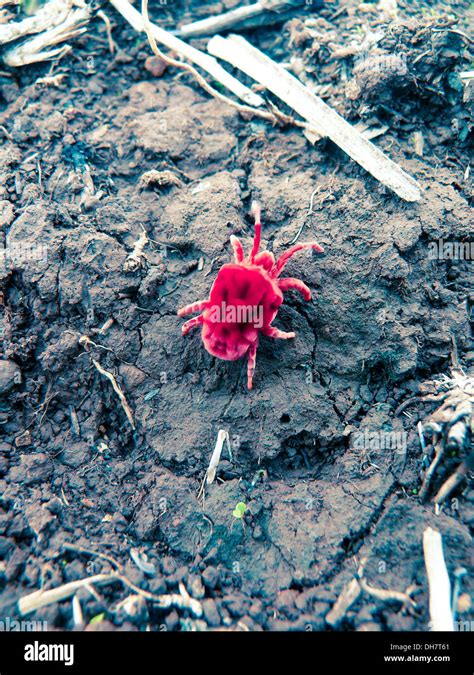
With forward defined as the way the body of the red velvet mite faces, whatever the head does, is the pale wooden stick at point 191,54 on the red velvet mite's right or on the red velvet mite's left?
on the red velvet mite's left

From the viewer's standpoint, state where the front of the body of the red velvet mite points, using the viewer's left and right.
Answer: facing away from the viewer and to the right of the viewer

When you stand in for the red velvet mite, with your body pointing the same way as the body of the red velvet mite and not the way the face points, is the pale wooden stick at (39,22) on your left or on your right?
on your left

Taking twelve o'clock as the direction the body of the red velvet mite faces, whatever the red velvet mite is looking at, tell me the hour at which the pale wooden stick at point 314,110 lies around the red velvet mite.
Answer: The pale wooden stick is roughly at 11 o'clock from the red velvet mite.

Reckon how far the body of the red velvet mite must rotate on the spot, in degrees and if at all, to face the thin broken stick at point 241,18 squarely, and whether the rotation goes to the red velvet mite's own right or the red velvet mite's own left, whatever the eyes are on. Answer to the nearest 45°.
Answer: approximately 45° to the red velvet mite's own left

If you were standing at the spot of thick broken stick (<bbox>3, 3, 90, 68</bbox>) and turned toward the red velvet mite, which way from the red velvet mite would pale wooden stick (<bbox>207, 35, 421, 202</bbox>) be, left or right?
left

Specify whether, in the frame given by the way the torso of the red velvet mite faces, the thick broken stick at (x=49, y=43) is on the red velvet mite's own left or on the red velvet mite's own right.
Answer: on the red velvet mite's own left
